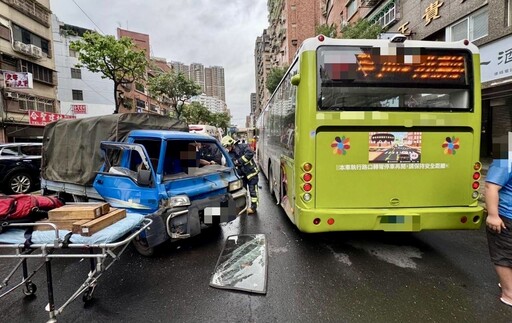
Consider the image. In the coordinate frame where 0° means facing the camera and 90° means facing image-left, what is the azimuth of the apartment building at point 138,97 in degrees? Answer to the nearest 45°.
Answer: approximately 315°

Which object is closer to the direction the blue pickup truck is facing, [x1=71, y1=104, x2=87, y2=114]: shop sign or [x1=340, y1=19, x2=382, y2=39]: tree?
the tree

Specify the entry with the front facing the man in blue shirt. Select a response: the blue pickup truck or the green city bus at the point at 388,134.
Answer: the blue pickup truck

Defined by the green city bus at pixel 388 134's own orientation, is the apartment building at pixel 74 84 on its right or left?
on its left

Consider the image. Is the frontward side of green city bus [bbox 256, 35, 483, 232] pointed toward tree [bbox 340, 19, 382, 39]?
yes

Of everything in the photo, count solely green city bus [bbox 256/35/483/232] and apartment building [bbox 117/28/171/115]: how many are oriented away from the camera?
1

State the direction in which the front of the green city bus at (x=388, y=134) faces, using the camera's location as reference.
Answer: facing away from the viewer

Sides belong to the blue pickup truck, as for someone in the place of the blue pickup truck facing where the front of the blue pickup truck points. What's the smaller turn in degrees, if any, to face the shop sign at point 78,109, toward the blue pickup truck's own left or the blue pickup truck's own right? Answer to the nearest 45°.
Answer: approximately 135° to the blue pickup truck's own left

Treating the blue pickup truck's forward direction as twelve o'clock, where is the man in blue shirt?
The man in blue shirt is roughly at 12 o'clock from the blue pickup truck.
